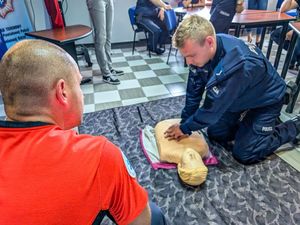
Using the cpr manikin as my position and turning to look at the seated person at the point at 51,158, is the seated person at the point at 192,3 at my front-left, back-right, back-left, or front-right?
back-right

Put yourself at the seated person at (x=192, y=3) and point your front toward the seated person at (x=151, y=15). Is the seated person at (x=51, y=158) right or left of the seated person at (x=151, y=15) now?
left

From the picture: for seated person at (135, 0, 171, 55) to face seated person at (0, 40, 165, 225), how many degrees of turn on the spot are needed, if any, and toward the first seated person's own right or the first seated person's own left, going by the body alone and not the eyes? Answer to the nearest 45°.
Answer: approximately 45° to the first seated person's own right

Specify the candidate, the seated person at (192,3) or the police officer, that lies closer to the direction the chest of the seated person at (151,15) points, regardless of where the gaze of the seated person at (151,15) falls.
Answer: the police officer

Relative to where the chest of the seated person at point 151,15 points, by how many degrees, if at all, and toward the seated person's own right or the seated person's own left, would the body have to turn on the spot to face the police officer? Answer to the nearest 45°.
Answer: approximately 45° to the seated person's own right

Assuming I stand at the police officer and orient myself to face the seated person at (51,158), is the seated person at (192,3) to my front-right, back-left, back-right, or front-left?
back-right

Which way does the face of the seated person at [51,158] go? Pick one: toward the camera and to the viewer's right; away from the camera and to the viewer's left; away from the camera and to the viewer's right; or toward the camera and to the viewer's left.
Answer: away from the camera and to the viewer's right

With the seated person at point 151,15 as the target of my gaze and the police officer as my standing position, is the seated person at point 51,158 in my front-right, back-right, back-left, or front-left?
back-left

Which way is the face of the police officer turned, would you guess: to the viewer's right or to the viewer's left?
to the viewer's left

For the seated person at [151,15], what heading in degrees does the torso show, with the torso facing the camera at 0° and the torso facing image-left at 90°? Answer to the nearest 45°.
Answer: approximately 315°

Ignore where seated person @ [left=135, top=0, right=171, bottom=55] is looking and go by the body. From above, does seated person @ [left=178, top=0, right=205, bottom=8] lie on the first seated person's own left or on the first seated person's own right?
on the first seated person's own left
